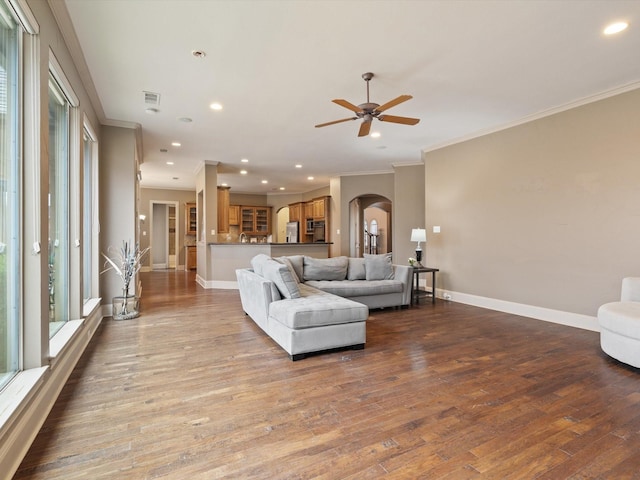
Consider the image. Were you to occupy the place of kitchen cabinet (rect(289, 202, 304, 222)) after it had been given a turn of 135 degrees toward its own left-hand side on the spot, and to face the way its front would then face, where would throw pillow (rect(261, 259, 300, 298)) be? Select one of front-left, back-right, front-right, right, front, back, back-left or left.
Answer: right

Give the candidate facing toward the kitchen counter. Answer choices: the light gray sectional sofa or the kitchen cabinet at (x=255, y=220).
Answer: the kitchen cabinet

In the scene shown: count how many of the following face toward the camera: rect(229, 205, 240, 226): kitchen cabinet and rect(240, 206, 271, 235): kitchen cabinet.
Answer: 2

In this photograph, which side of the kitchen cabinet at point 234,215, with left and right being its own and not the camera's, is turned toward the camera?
front

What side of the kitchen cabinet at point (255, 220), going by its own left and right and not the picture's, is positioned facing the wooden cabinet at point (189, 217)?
right

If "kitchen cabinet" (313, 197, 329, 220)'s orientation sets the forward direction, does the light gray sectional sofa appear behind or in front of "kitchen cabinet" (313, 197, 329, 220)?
in front

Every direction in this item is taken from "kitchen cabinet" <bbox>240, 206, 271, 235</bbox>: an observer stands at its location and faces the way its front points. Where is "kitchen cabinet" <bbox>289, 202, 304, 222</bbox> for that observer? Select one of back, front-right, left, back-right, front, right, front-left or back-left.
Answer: front-left

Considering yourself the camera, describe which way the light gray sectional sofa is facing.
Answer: facing the viewer and to the right of the viewer

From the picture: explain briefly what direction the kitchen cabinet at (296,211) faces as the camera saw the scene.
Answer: facing the viewer and to the left of the viewer

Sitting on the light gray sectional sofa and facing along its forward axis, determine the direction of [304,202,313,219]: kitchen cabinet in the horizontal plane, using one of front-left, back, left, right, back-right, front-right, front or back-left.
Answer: back-left

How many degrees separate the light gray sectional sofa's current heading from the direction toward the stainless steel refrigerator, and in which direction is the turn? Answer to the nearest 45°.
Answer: approximately 135° to its left

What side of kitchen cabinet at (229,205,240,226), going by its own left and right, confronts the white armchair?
front

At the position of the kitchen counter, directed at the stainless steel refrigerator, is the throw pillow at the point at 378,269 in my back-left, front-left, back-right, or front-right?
back-right

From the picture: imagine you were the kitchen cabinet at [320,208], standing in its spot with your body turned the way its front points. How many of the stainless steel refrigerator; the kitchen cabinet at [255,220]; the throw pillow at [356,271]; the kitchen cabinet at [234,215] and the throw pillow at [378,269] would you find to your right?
3

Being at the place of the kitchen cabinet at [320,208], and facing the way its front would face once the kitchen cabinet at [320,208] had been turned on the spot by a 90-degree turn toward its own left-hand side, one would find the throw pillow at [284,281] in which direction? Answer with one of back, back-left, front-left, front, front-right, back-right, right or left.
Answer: front-right

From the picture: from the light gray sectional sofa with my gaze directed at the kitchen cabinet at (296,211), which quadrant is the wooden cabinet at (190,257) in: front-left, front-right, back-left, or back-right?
front-left
